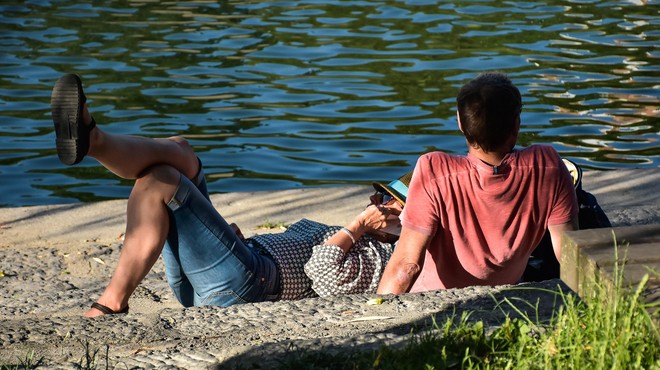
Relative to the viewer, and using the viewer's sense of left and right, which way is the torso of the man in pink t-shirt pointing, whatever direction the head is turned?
facing away from the viewer

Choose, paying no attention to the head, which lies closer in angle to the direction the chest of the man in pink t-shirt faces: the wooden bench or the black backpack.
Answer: the black backpack

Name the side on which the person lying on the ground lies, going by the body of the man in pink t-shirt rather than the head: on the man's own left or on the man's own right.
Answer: on the man's own left

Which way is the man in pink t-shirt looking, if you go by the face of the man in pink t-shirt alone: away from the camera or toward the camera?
away from the camera

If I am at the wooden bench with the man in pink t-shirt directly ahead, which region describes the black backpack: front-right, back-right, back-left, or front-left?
front-right

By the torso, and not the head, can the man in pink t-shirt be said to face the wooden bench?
no
